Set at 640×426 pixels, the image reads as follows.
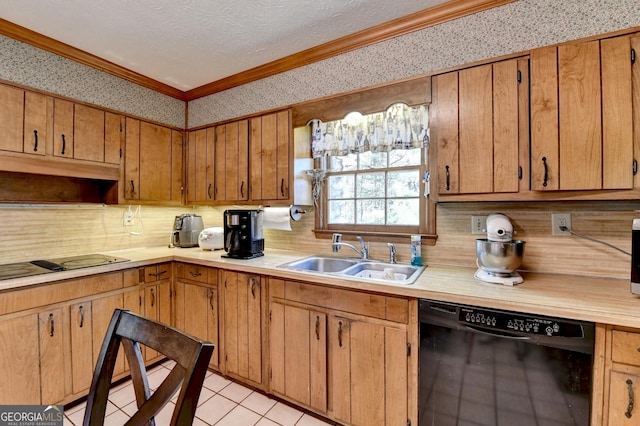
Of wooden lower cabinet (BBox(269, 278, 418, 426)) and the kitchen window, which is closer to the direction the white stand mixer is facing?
the wooden lower cabinet

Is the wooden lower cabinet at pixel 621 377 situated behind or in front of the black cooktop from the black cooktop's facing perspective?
in front

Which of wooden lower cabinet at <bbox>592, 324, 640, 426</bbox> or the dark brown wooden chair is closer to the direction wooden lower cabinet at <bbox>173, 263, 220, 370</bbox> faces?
the dark brown wooden chair

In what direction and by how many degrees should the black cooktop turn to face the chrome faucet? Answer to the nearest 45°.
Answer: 0° — it already faces it

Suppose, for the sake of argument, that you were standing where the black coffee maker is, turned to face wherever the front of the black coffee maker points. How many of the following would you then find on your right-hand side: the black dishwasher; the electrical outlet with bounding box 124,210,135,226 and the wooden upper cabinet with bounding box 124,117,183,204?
2

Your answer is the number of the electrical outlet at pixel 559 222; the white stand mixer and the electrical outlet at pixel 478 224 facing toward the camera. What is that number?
3

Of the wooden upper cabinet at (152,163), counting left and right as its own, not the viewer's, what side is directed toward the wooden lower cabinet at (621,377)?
front

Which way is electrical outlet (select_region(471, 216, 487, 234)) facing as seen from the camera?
toward the camera

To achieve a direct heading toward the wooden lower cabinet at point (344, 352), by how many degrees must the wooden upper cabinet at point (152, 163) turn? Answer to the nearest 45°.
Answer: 0° — it already faces it

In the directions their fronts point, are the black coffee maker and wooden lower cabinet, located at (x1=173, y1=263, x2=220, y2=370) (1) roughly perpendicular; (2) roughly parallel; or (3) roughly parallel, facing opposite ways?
roughly parallel

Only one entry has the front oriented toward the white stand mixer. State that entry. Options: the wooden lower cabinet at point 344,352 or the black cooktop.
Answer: the black cooktop

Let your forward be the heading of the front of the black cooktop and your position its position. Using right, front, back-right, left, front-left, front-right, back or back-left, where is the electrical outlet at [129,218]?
left

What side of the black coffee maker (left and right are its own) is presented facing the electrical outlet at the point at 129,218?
right

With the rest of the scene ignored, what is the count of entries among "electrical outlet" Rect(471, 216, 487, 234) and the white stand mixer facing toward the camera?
2
